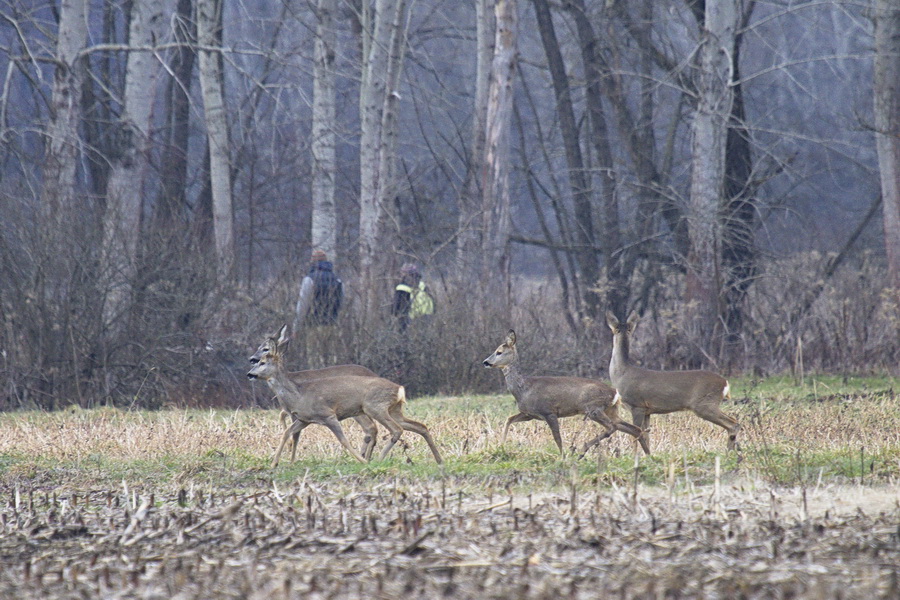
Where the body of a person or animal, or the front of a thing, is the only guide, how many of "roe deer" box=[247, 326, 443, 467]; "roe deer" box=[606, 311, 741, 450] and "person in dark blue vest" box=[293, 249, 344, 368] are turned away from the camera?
1

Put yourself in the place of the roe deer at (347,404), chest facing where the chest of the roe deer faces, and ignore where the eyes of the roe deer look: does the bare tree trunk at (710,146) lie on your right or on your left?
on your right

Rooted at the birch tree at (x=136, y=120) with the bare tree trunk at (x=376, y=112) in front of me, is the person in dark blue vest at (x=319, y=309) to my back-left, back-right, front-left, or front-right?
front-right

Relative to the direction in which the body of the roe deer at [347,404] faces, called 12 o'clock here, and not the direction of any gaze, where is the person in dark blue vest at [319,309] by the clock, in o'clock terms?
The person in dark blue vest is roughly at 3 o'clock from the roe deer.

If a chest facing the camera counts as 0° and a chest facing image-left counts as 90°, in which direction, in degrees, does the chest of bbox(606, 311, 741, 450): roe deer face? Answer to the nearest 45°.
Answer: approximately 90°

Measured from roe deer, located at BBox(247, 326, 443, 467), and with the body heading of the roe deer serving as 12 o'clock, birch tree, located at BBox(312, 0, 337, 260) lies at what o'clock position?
The birch tree is roughly at 3 o'clock from the roe deer.

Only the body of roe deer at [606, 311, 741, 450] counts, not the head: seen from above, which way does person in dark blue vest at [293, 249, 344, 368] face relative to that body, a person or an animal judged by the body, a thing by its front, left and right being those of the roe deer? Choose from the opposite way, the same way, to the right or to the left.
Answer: to the right

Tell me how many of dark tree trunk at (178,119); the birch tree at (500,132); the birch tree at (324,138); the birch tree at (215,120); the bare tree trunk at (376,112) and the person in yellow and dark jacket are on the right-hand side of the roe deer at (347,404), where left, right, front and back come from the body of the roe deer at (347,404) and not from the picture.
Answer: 6

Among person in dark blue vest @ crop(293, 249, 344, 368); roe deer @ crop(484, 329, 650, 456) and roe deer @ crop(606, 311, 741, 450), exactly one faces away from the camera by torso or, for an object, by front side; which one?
the person in dark blue vest

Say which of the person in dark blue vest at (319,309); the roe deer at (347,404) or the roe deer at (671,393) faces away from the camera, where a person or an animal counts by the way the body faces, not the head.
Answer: the person in dark blue vest

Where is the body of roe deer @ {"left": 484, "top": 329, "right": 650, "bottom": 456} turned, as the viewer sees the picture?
to the viewer's left

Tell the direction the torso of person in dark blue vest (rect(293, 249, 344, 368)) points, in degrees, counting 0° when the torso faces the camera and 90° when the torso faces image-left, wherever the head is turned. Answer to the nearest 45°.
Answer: approximately 180°

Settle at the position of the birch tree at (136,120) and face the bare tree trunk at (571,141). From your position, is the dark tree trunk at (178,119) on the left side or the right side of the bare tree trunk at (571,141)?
left

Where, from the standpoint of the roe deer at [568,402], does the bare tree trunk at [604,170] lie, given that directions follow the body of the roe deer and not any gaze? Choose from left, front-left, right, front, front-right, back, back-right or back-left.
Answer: right

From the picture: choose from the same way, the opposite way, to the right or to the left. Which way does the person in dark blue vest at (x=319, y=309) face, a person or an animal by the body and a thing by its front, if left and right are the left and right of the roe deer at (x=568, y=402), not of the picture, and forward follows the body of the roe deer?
to the right
